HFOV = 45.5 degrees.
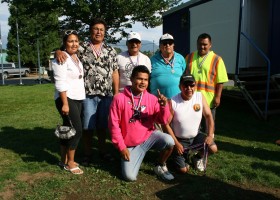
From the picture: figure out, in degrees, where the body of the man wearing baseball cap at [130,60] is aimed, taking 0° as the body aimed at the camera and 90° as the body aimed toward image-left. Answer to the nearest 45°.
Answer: approximately 0°

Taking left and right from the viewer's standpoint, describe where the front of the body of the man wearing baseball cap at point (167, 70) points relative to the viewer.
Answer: facing the viewer

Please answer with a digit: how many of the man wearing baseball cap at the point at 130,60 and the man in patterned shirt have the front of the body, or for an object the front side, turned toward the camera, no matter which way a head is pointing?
2

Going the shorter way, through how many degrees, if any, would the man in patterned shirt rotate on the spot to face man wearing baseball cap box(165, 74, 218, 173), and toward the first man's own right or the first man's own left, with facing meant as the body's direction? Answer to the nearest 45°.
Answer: approximately 90° to the first man's own left

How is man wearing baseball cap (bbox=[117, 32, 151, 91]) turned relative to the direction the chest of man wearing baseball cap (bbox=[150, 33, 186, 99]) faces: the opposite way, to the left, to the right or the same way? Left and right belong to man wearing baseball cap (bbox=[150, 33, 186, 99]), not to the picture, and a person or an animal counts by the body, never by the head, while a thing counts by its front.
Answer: the same way

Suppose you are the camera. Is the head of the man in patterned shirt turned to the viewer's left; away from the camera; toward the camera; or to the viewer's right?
toward the camera

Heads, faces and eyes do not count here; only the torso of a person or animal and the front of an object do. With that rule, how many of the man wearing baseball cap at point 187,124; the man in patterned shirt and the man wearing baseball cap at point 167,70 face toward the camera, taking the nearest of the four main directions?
3

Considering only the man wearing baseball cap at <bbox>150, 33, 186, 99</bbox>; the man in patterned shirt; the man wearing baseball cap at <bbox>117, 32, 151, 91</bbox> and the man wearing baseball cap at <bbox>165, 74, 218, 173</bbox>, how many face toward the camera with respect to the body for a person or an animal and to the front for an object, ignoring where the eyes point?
4

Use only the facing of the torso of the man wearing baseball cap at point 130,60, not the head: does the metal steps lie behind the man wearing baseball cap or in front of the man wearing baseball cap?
behind

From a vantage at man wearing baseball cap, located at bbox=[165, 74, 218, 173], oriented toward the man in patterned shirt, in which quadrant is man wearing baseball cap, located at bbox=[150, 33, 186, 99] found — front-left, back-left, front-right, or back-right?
front-right

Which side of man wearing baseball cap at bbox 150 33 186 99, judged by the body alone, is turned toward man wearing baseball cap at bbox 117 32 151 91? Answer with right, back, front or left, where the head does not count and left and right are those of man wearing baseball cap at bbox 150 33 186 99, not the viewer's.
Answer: right

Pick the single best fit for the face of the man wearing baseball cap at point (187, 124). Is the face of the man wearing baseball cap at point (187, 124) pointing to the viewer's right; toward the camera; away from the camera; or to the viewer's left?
toward the camera

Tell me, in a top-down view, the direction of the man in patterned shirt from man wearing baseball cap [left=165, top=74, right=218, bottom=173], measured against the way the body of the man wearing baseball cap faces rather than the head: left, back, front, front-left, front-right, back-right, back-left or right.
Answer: right

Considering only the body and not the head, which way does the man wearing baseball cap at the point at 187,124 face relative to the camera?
toward the camera

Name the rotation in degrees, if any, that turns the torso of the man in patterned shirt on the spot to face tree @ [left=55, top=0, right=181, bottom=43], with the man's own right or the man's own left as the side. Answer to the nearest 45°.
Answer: approximately 180°

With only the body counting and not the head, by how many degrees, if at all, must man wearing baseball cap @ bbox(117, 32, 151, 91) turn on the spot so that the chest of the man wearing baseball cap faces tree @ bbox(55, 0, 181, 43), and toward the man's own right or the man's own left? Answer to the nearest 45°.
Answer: approximately 180°

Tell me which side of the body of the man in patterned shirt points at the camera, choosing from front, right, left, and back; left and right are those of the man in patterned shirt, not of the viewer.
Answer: front
